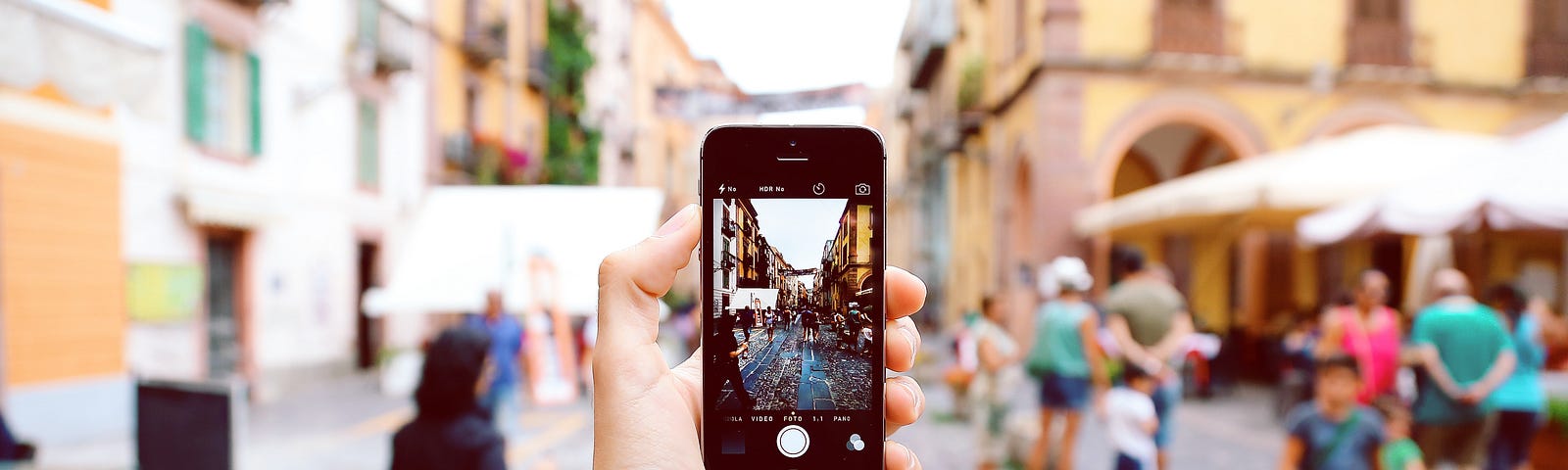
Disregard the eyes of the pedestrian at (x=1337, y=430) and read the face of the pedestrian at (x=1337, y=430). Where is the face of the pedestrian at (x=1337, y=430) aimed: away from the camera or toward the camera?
toward the camera

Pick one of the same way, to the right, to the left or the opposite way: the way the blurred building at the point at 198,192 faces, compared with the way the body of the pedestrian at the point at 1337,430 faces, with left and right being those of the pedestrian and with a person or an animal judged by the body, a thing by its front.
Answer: to the left

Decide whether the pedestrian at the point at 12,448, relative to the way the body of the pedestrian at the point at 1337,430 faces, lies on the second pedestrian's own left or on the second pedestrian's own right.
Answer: on the second pedestrian's own right

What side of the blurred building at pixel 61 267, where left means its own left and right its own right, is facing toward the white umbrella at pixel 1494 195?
front

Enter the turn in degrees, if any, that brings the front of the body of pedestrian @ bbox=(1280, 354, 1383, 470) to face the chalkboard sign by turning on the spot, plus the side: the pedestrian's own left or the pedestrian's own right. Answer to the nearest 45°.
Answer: approximately 45° to the pedestrian's own right

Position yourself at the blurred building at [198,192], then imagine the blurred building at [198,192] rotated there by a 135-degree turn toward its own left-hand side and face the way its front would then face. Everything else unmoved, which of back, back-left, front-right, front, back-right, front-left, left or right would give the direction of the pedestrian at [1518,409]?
back-right

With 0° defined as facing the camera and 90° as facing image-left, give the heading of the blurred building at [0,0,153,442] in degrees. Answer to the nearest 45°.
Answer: approximately 315°

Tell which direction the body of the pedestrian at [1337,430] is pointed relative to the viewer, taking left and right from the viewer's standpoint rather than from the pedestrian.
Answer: facing the viewer

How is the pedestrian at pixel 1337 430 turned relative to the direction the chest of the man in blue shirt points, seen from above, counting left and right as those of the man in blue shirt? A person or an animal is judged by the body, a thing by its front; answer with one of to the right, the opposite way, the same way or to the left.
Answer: the same way

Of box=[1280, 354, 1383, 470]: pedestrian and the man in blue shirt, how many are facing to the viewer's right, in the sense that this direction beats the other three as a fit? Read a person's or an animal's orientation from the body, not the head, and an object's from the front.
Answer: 0

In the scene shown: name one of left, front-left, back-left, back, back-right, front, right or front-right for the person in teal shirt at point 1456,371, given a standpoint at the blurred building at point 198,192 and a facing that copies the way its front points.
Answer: front

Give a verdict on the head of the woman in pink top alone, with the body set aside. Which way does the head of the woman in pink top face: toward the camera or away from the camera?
toward the camera

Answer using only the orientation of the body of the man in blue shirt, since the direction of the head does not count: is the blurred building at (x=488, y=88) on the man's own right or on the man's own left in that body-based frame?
on the man's own right

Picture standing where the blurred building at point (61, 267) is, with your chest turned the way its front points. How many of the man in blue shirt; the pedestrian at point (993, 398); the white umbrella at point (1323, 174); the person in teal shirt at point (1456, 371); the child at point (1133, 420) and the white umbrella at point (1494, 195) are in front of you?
6

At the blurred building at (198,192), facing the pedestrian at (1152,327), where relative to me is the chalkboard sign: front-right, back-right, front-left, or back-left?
front-right

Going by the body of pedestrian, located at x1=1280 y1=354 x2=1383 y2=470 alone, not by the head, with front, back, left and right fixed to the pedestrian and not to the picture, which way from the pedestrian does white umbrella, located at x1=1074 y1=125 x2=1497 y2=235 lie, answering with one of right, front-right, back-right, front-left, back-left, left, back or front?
back

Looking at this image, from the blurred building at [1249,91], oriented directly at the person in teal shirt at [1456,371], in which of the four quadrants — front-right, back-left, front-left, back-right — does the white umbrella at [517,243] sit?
front-right

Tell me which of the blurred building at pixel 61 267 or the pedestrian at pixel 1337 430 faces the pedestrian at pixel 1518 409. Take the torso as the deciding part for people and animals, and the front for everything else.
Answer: the blurred building

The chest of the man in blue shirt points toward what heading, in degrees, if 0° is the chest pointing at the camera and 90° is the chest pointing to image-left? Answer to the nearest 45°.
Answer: approximately 45°

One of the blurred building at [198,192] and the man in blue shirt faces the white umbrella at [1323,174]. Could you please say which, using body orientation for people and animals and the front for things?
the blurred building

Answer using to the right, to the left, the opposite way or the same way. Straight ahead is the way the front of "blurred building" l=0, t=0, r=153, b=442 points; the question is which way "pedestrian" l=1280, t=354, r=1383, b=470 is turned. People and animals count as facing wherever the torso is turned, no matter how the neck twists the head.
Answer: to the right
